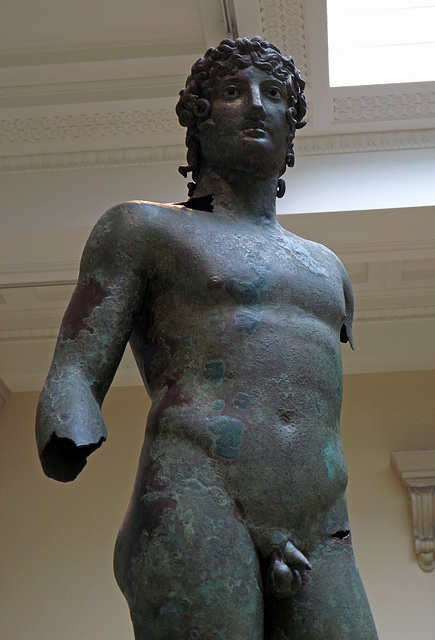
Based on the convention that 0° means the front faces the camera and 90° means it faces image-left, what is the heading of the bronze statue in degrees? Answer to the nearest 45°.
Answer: approximately 315°

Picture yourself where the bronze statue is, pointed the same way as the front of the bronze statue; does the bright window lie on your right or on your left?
on your left
